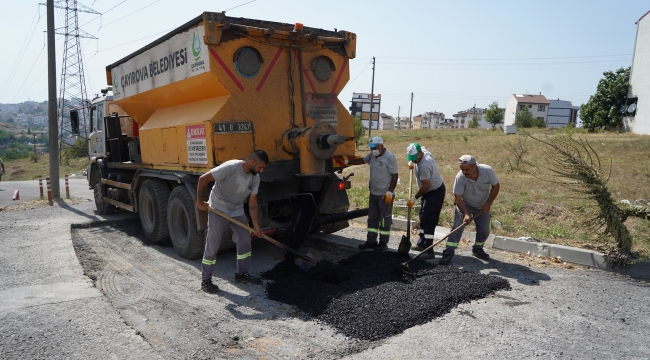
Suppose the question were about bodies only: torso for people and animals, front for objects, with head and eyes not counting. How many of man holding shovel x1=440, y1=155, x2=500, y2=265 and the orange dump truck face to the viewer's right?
0

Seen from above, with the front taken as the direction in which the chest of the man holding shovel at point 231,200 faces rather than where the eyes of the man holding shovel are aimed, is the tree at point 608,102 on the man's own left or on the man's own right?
on the man's own left

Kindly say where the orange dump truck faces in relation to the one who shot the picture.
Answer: facing away from the viewer and to the left of the viewer

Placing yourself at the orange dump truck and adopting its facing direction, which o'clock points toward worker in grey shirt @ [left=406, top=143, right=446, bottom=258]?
The worker in grey shirt is roughly at 5 o'clock from the orange dump truck.

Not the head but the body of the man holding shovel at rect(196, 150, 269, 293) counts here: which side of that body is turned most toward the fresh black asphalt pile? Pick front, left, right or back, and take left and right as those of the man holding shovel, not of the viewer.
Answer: front

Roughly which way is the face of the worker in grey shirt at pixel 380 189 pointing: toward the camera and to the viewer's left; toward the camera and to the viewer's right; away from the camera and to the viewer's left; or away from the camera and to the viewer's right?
toward the camera and to the viewer's left

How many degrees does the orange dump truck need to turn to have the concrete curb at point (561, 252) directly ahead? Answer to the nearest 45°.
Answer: approximately 135° to its right

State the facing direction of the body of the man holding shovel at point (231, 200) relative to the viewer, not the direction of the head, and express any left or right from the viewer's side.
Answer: facing the viewer and to the right of the viewer

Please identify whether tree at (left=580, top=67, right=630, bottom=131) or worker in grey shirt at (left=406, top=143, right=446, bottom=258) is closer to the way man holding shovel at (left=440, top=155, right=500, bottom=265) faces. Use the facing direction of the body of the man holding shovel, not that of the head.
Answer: the worker in grey shirt

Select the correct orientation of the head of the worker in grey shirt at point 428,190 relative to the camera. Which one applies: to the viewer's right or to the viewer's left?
to the viewer's left
